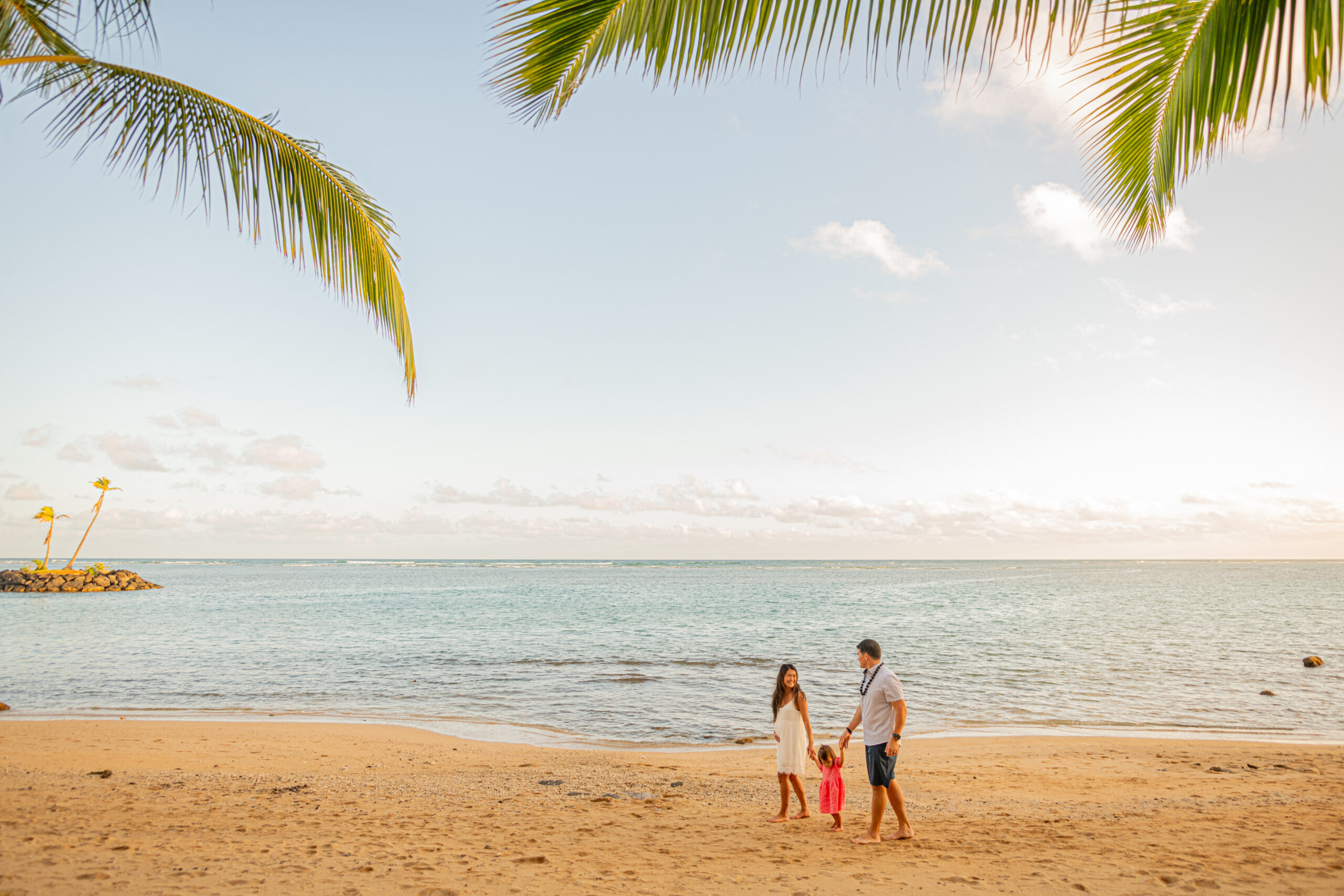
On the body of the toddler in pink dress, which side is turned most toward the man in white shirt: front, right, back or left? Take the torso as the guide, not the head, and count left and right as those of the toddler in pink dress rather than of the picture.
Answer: left
